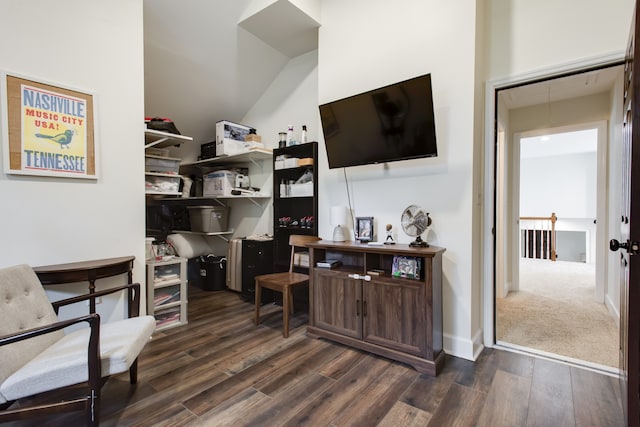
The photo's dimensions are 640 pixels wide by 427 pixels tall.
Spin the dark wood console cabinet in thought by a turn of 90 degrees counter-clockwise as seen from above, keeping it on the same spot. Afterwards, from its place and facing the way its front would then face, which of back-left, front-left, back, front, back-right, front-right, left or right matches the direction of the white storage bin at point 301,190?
back

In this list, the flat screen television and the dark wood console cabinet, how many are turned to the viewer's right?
0

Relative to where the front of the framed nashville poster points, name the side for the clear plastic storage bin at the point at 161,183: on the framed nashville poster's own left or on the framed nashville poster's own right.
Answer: on the framed nashville poster's own left

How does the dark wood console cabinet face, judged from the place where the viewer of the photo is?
facing the viewer and to the left of the viewer

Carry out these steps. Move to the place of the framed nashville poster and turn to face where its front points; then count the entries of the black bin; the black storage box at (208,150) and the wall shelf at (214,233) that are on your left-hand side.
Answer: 3

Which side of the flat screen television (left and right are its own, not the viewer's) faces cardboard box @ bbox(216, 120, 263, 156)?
right

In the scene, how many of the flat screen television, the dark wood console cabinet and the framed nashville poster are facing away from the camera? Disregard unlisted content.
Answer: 0

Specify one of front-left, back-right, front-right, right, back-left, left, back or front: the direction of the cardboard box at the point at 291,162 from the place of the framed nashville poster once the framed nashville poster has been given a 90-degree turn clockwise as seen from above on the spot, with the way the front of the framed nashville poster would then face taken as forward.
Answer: back-left

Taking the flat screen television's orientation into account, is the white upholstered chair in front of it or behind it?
in front

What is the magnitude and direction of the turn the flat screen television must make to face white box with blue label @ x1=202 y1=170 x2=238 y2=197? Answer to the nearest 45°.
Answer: approximately 90° to its right
